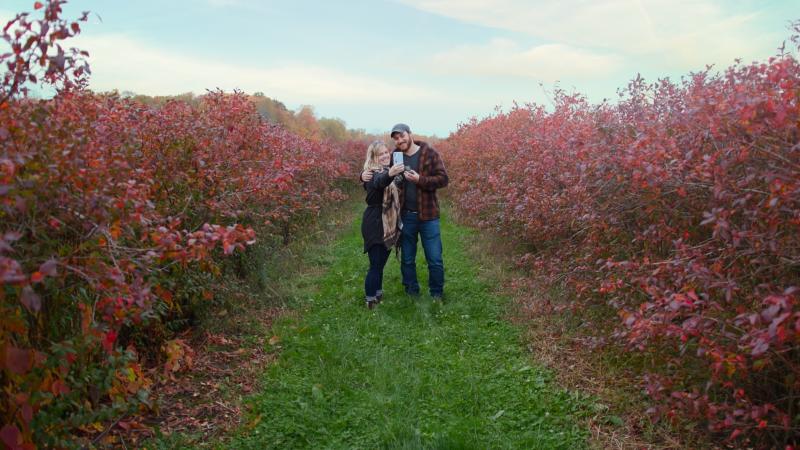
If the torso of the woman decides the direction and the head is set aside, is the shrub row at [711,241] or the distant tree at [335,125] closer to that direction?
the shrub row

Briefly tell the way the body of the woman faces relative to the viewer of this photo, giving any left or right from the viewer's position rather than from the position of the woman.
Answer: facing the viewer and to the right of the viewer

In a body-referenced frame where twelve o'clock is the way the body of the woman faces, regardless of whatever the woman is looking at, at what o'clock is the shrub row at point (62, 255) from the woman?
The shrub row is roughly at 2 o'clock from the woman.

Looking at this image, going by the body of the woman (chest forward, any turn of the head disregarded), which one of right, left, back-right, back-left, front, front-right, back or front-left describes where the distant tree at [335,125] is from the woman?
back-left

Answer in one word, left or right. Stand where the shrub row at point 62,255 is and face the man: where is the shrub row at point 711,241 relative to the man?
right

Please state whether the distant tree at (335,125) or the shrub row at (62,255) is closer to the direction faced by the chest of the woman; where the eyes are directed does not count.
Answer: the shrub row
